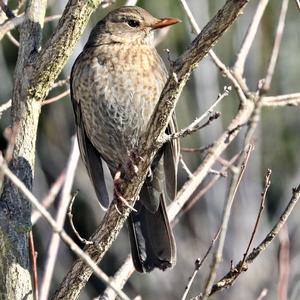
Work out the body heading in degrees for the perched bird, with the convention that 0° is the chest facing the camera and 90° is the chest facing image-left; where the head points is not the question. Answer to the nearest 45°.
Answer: approximately 0°

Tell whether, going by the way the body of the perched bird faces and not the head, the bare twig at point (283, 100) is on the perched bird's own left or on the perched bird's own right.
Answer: on the perched bird's own left
